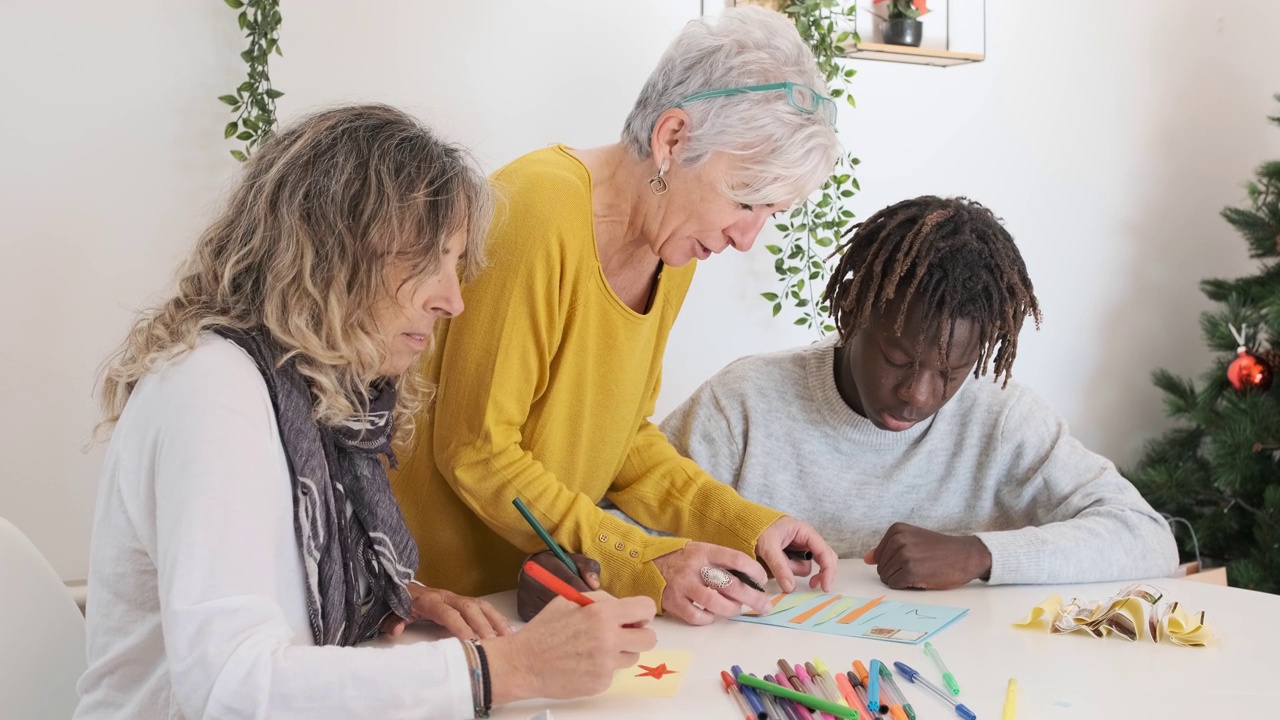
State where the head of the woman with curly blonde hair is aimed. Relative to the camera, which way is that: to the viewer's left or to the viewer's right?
to the viewer's right

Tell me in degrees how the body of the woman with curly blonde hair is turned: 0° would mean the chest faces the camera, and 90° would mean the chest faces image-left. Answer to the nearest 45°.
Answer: approximately 270°

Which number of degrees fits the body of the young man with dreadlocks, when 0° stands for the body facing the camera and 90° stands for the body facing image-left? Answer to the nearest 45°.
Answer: approximately 0°

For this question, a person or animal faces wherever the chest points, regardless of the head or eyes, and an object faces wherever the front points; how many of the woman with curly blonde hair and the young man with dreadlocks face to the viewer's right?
1

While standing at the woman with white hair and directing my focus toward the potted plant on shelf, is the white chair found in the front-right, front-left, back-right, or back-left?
back-left

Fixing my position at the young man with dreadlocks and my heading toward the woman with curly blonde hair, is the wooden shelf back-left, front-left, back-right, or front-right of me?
back-right

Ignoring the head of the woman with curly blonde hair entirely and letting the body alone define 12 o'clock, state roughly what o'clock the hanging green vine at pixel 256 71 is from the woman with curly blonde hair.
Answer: The hanging green vine is roughly at 9 o'clock from the woman with curly blonde hair.
